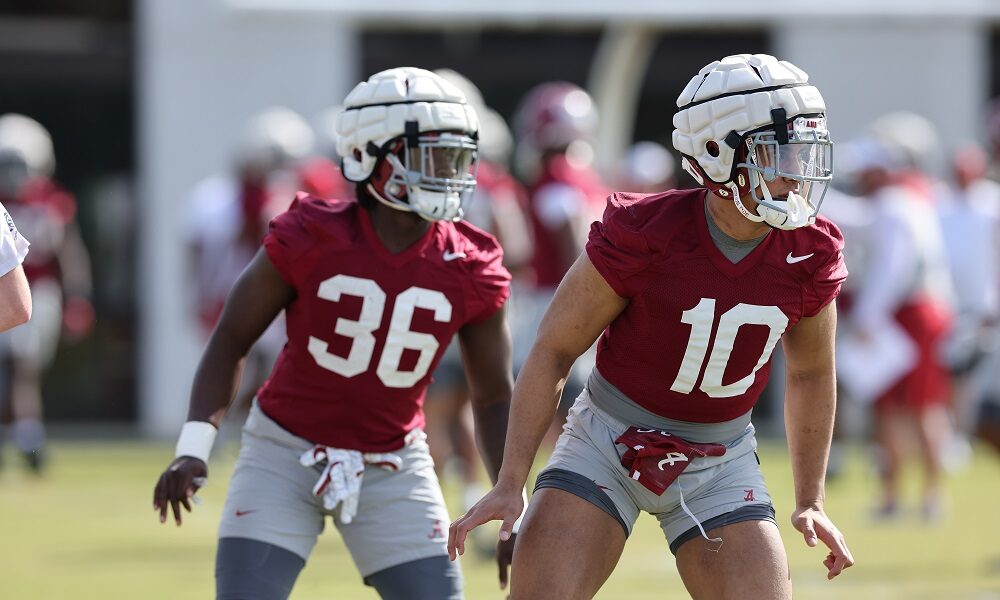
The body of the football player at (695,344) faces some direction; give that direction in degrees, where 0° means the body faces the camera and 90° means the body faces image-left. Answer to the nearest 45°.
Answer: approximately 315°

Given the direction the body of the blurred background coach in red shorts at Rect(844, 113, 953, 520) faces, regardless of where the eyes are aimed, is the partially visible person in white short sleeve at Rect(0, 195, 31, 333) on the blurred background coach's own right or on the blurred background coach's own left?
on the blurred background coach's own left

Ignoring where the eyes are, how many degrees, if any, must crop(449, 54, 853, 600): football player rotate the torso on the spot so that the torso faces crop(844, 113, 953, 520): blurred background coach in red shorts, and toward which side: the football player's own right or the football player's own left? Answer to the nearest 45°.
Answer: approximately 135° to the football player's own left

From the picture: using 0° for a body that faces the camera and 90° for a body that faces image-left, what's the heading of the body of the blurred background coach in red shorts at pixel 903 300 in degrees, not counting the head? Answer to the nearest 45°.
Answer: approximately 90°

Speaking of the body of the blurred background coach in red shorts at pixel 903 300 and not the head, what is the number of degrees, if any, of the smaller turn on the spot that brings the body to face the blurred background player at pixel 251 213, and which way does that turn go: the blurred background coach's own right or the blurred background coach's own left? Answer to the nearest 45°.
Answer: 0° — they already face them

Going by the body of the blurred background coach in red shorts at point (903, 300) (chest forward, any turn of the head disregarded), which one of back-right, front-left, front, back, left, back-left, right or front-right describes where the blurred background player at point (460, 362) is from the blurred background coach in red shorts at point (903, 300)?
front-left

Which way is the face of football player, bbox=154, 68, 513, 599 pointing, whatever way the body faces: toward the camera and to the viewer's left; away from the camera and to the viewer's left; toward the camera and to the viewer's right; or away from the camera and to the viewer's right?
toward the camera and to the viewer's right
